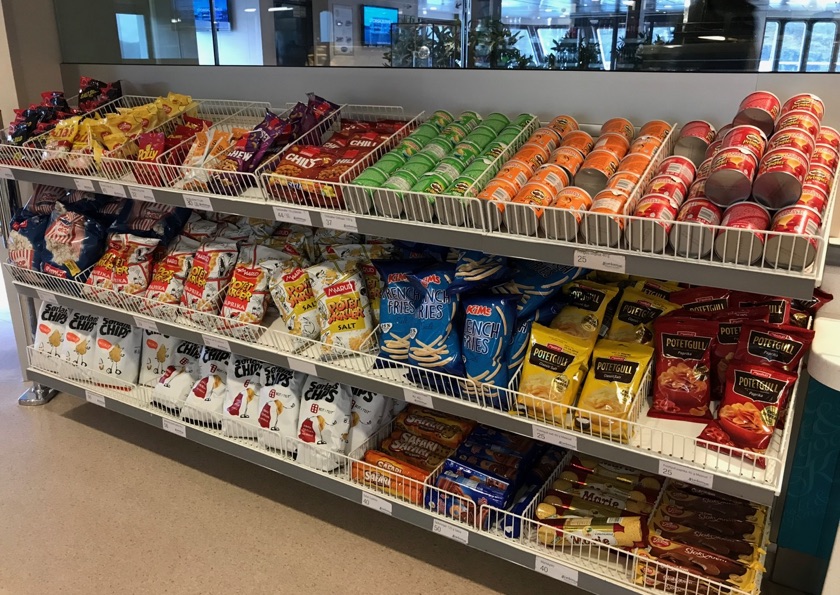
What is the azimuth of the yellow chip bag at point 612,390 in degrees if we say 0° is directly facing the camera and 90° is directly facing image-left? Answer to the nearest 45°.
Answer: approximately 0°

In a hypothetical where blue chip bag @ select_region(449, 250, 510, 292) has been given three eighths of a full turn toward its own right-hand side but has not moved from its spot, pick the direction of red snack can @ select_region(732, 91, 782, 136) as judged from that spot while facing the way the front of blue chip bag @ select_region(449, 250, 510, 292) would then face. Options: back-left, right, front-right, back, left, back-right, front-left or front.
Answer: back-right

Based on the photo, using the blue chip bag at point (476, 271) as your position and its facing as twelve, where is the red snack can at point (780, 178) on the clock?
The red snack can is roughly at 10 o'clock from the blue chip bag.

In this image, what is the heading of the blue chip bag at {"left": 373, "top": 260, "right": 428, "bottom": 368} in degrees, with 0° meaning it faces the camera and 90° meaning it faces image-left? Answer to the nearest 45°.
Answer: approximately 0°

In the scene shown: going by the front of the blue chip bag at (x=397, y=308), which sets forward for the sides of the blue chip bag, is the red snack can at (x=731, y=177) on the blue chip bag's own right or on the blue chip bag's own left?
on the blue chip bag's own left

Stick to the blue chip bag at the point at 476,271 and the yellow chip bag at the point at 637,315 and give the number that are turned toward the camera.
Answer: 2
